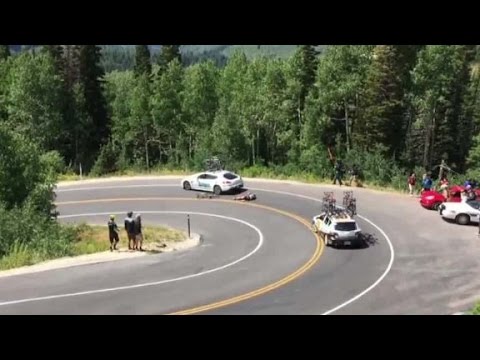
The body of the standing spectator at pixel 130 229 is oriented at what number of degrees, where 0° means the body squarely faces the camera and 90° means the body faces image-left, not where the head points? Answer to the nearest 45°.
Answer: approximately 180°

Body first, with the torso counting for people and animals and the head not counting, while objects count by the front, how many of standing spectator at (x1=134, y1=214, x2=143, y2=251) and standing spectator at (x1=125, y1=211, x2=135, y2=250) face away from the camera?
2

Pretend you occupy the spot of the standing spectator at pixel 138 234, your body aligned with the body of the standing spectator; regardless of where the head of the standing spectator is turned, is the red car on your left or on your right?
on your right

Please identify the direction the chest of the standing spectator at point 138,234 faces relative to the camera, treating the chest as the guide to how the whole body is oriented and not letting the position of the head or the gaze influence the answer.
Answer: away from the camera

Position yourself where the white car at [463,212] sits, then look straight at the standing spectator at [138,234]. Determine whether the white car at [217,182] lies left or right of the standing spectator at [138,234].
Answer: right
